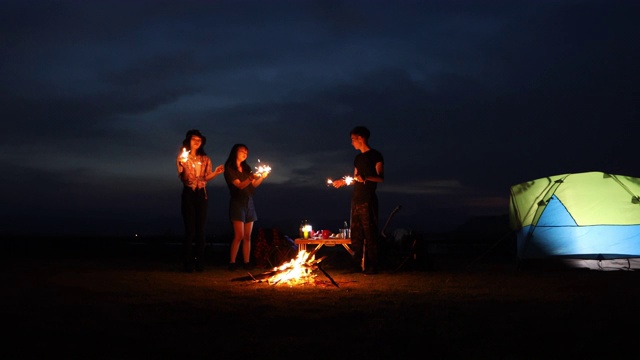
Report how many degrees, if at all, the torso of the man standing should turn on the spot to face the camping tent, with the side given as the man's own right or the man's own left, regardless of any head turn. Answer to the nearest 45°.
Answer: approximately 135° to the man's own left

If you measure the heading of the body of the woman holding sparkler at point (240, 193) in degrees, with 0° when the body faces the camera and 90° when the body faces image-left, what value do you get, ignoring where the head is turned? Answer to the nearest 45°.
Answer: approximately 315°

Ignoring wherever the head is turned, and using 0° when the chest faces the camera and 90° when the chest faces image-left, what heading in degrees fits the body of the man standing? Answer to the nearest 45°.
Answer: approximately 45°

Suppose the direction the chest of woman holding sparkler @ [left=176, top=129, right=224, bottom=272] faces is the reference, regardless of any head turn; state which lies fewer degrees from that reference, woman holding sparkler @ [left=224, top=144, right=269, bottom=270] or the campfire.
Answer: the campfire

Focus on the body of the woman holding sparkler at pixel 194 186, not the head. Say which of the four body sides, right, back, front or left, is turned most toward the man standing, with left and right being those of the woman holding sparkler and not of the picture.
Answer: left

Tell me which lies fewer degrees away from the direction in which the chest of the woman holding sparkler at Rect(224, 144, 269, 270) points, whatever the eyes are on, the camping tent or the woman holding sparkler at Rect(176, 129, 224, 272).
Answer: the camping tent

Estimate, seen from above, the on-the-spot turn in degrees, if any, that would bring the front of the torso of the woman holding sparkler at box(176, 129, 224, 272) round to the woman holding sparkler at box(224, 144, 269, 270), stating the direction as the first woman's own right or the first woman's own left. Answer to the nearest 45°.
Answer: approximately 90° to the first woman's own left

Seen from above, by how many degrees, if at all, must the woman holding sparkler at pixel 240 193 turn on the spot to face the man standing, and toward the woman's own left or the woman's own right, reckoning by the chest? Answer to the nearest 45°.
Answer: approximately 45° to the woman's own left

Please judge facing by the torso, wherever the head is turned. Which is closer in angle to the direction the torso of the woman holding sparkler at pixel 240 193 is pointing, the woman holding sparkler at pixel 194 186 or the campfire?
the campfire

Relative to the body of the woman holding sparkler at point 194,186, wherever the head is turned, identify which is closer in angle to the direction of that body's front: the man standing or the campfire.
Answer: the campfire

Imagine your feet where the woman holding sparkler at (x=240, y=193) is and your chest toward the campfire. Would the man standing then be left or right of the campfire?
left

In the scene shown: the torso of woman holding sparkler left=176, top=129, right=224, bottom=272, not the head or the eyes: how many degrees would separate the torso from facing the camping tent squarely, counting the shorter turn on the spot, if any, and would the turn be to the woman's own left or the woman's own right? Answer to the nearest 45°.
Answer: approximately 90° to the woman's own left
